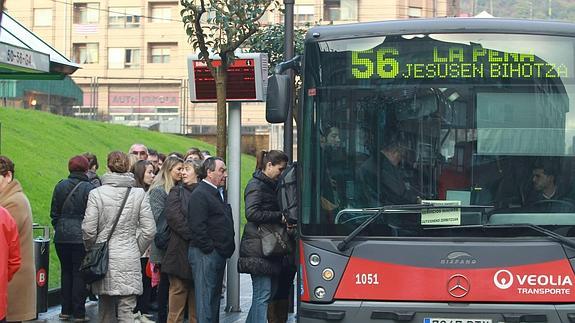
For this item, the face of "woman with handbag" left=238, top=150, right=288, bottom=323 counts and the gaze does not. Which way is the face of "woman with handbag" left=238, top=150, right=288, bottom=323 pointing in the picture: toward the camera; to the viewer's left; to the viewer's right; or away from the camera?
to the viewer's right

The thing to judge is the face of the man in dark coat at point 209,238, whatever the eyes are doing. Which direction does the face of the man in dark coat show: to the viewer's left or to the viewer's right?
to the viewer's right

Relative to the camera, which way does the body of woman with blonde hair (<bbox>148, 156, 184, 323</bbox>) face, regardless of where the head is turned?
to the viewer's right

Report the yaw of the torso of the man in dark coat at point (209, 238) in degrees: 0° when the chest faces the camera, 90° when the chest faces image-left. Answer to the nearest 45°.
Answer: approximately 270°

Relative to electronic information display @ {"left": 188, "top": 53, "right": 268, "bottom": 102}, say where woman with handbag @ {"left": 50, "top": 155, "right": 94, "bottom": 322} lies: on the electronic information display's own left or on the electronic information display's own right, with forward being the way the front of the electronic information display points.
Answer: on the electronic information display's own right

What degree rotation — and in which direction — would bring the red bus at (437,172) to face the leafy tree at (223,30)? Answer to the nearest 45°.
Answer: approximately 135° to its right

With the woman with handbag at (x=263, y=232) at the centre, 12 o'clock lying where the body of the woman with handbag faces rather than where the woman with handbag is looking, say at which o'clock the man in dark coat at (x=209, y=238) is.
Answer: The man in dark coat is roughly at 6 o'clock from the woman with handbag.
